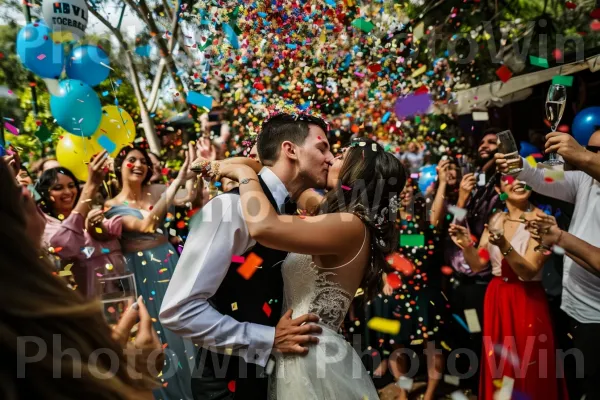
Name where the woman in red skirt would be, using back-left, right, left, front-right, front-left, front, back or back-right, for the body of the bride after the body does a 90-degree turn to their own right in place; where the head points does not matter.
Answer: front-right

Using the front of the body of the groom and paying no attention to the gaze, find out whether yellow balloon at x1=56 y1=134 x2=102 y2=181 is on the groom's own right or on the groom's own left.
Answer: on the groom's own left

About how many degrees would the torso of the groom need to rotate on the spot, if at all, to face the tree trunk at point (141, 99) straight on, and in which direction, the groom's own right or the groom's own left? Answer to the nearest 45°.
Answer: approximately 90° to the groom's own left

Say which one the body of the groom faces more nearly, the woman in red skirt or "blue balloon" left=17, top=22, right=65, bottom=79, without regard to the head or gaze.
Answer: the woman in red skirt

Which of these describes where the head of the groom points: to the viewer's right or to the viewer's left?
to the viewer's right

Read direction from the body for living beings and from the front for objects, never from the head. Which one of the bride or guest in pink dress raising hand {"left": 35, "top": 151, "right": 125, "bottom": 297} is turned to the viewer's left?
the bride

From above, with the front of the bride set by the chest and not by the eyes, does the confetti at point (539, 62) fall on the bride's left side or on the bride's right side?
on the bride's right side

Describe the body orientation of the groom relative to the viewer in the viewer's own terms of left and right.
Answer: facing to the right of the viewer

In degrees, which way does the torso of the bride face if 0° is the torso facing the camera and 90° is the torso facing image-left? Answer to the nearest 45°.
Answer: approximately 90°

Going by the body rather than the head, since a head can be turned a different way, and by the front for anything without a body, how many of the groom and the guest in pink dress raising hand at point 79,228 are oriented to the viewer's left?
0

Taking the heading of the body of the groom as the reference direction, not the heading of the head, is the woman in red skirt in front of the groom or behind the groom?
in front
